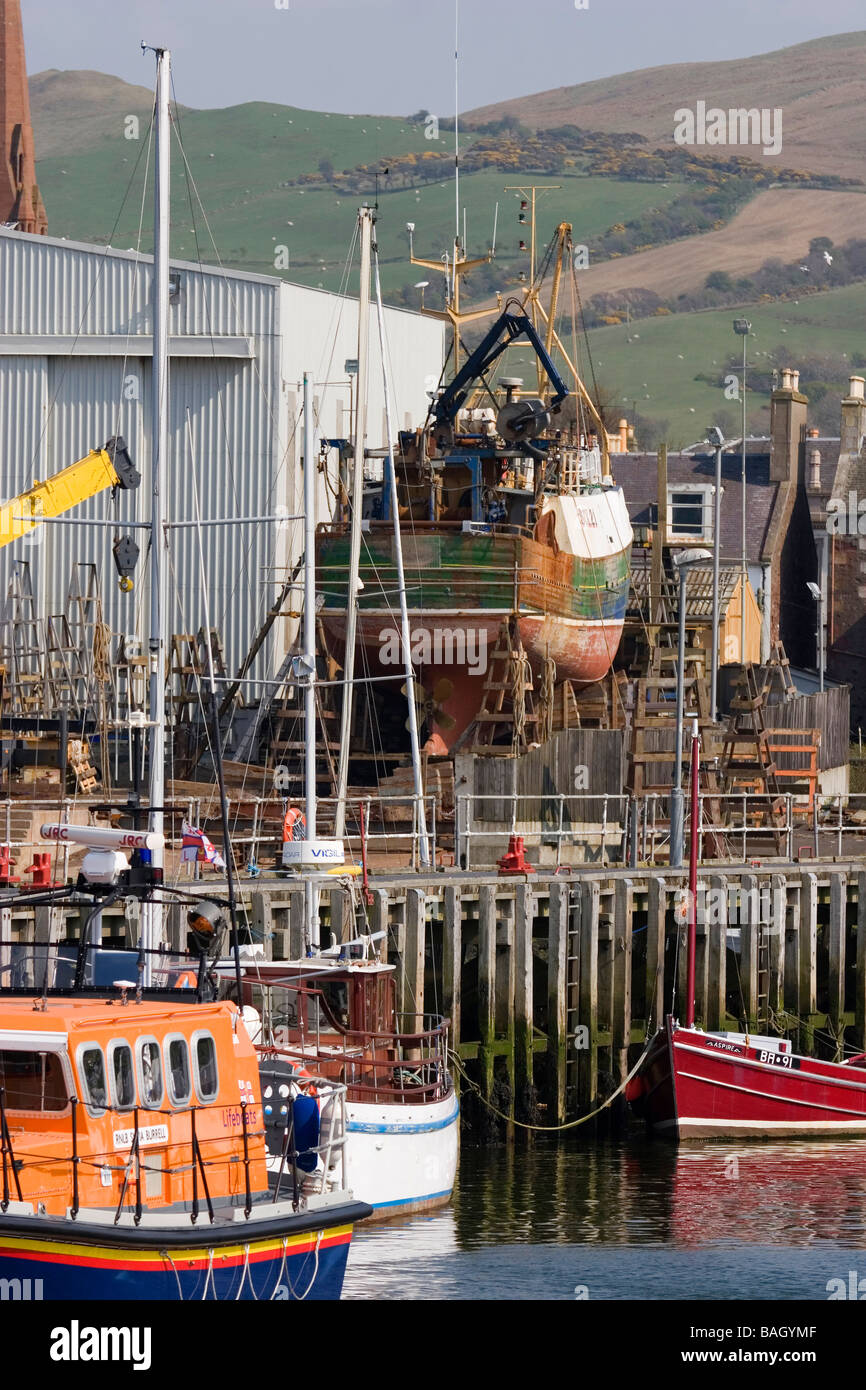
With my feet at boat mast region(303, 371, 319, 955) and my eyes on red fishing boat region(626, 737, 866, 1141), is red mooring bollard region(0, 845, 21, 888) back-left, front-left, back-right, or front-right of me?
back-left

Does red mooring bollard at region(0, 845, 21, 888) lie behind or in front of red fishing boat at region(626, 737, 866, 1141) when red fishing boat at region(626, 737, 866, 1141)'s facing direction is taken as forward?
in front

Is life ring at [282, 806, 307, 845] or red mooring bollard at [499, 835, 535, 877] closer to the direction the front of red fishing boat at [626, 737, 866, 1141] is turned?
the life ring

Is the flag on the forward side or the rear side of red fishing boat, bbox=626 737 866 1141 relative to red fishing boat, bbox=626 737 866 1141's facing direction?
on the forward side

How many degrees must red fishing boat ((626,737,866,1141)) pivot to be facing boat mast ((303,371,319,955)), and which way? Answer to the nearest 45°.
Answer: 0° — it already faces it

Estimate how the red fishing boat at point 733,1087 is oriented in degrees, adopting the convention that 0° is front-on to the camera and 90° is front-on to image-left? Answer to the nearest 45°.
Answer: approximately 45°
